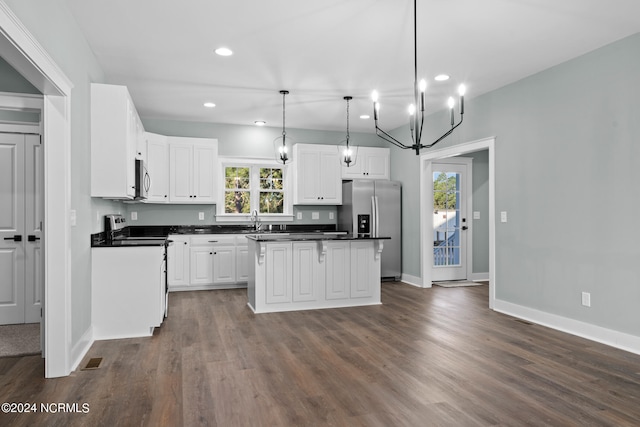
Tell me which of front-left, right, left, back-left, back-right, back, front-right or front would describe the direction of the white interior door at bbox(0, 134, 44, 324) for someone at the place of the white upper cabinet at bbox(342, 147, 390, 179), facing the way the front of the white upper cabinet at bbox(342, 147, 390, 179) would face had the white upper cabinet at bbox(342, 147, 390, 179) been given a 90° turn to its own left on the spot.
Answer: back-right

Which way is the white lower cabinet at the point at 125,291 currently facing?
to the viewer's right

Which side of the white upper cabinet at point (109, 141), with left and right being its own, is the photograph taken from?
right

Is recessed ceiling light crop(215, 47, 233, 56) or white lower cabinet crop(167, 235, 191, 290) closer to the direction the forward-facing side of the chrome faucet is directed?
the recessed ceiling light

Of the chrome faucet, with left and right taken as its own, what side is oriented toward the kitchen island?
front

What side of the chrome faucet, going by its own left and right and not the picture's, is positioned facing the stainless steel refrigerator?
left

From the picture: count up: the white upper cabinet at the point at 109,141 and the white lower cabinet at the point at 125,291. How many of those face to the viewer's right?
2

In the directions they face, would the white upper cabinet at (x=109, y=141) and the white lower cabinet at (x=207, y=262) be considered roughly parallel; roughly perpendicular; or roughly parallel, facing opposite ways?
roughly perpendicular

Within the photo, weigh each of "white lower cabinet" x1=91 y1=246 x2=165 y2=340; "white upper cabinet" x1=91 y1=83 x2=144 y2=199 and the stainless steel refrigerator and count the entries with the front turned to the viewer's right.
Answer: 2

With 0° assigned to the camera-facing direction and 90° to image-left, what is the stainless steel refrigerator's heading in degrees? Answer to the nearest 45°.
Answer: approximately 0°
